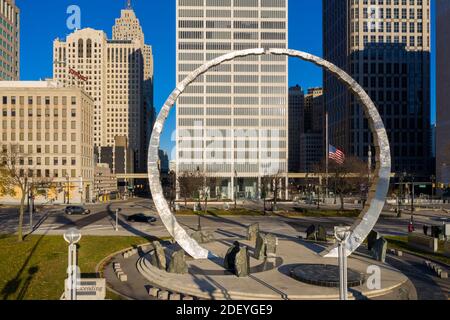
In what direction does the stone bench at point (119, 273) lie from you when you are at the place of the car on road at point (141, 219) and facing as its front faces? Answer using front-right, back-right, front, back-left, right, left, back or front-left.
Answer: right

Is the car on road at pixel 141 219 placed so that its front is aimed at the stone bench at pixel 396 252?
no

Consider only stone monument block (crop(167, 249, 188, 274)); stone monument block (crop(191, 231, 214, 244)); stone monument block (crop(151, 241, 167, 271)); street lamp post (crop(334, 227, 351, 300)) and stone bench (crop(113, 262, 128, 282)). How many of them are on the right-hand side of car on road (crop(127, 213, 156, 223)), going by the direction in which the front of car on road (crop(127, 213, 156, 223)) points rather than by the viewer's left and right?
5

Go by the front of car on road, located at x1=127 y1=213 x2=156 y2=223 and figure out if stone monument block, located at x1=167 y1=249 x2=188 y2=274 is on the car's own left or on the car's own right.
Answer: on the car's own right

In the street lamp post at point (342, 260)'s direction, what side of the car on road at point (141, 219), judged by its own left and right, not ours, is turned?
right

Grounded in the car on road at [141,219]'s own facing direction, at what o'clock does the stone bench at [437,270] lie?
The stone bench is roughly at 2 o'clock from the car on road.

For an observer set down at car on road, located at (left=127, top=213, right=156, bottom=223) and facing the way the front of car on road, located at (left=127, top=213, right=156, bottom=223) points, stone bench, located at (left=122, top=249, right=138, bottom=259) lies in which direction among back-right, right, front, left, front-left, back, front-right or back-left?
right

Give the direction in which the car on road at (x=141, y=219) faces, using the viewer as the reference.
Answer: facing to the right of the viewer

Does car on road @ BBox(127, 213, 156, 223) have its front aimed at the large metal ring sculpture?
no
